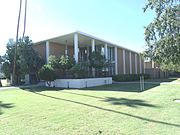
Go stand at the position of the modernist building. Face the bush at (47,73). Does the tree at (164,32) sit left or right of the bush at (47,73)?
left
